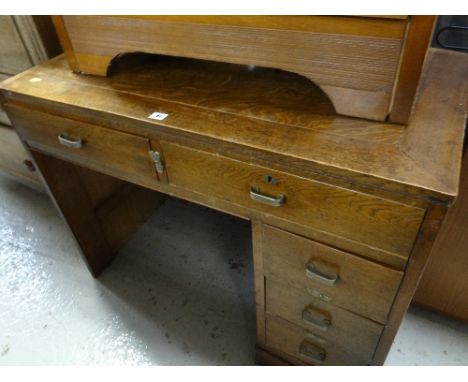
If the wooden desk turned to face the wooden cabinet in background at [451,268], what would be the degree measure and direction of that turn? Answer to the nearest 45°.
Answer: approximately 135° to its left

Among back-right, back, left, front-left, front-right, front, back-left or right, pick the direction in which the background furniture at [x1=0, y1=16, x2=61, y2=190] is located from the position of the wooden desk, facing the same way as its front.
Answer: right

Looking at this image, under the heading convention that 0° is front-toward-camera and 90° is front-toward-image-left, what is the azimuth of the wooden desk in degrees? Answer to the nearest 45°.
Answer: approximately 45°

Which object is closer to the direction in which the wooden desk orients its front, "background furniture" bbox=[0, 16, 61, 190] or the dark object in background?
the background furniture

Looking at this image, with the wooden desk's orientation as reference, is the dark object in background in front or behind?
behind
